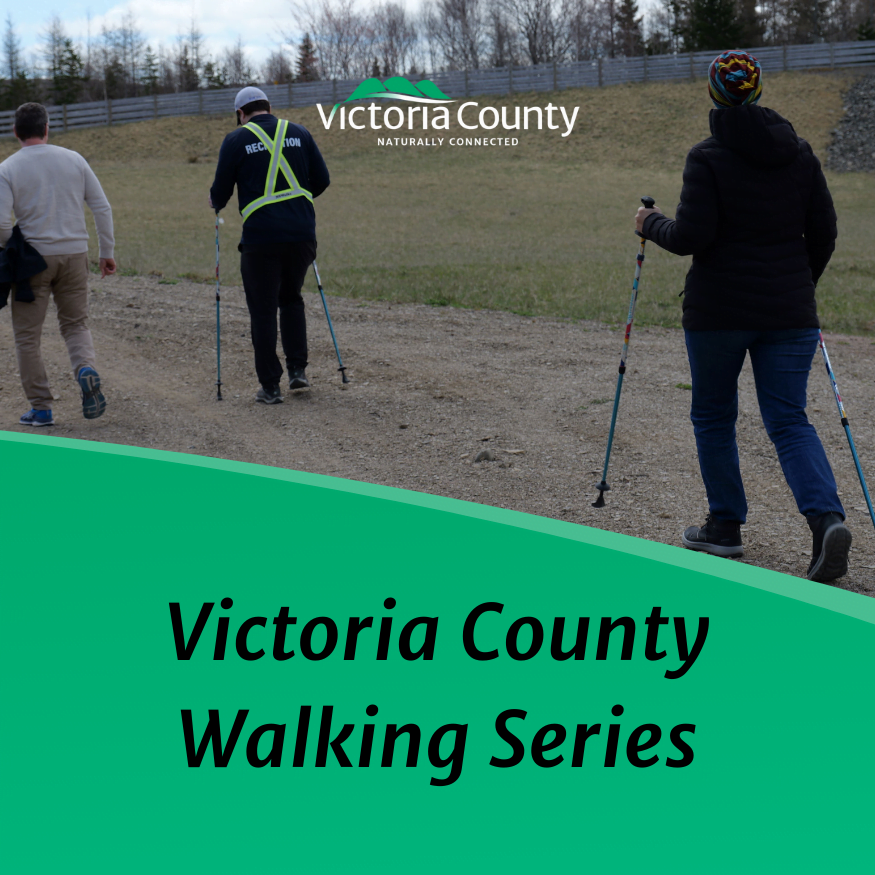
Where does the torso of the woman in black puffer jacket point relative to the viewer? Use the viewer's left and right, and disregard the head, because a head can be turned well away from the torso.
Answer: facing away from the viewer and to the left of the viewer

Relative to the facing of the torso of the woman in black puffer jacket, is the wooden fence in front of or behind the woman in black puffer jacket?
in front

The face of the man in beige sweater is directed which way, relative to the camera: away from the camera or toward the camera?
away from the camera

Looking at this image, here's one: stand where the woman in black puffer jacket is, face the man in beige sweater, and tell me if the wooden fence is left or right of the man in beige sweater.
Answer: right

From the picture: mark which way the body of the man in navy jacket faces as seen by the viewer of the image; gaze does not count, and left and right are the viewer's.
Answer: facing away from the viewer

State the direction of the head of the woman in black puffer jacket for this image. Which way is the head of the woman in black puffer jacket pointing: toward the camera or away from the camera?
away from the camera

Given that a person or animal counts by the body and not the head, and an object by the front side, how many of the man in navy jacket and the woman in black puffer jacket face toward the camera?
0

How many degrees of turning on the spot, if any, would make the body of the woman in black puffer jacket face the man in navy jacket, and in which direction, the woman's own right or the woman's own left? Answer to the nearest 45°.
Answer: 0° — they already face them

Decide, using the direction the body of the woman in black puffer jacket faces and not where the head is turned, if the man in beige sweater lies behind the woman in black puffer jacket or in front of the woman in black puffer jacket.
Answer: in front
